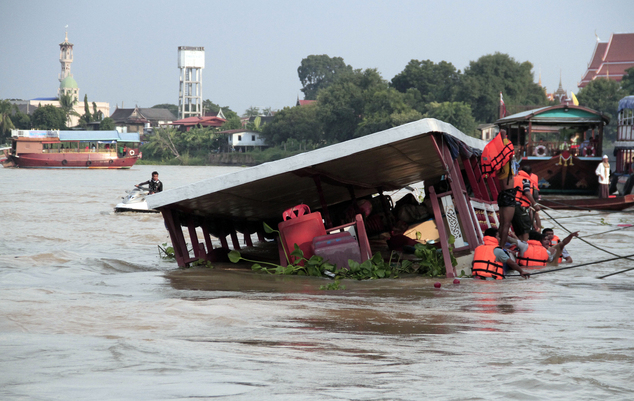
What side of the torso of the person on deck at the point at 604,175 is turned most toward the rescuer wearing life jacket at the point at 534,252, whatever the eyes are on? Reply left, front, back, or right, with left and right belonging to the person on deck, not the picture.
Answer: front

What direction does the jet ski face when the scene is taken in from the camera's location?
facing the viewer and to the left of the viewer

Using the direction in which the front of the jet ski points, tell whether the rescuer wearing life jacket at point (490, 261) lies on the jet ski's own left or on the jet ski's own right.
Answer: on the jet ski's own left

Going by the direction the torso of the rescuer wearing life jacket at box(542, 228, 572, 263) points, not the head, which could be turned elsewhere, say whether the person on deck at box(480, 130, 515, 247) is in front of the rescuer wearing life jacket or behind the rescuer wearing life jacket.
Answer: in front

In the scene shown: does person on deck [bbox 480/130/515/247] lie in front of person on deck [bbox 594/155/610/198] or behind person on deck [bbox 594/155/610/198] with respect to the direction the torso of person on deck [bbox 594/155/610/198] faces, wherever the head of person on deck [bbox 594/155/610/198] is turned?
in front

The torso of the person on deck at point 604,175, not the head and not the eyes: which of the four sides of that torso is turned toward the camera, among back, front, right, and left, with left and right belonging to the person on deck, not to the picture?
front

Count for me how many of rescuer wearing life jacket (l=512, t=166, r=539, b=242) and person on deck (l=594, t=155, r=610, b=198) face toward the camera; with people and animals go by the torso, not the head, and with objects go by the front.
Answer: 1

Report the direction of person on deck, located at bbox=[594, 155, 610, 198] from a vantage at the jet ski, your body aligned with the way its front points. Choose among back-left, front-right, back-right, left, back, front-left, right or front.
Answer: back-left

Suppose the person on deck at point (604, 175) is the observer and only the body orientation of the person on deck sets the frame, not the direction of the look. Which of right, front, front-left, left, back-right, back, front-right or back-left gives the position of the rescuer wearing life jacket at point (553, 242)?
front

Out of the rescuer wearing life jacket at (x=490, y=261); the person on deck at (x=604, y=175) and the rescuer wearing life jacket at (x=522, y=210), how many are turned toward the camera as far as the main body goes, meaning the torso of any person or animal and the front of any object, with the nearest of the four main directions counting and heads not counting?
1

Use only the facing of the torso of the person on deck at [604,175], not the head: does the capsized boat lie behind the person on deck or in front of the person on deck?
in front
